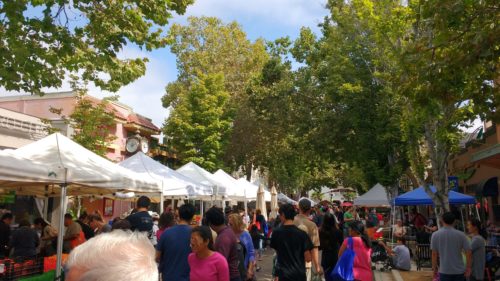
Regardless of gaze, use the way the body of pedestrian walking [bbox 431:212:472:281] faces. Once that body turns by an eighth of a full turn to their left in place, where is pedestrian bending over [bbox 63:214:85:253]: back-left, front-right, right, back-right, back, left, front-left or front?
front-left

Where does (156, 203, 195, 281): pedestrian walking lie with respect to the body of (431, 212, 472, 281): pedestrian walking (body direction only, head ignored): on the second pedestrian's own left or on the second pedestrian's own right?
on the second pedestrian's own left

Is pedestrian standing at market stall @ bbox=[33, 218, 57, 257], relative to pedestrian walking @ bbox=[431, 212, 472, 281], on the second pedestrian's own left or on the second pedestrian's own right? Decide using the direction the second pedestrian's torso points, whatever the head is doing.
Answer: on the second pedestrian's own left

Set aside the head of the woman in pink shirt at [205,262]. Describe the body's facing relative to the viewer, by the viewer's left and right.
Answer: facing the viewer and to the left of the viewer

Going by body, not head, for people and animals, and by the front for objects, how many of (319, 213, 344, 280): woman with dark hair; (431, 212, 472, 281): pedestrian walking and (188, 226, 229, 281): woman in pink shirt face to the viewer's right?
0

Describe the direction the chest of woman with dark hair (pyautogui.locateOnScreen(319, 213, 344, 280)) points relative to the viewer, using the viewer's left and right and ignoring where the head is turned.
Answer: facing away from the viewer

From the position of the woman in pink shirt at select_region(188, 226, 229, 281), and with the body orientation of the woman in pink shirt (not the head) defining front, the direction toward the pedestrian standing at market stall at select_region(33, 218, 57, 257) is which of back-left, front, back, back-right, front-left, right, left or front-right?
right

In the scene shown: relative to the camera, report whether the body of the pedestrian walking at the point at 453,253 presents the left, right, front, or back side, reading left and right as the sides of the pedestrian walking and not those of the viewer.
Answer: back

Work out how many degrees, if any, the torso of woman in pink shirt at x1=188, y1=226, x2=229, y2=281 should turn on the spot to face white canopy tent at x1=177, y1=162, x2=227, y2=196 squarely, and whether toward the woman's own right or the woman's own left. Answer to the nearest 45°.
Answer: approximately 135° to the woman's own right

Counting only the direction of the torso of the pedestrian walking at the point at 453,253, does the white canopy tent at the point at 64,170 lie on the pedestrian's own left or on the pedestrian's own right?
on the pedestrian's own left

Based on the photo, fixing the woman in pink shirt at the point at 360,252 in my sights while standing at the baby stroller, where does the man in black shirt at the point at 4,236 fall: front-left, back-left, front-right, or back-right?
front-right

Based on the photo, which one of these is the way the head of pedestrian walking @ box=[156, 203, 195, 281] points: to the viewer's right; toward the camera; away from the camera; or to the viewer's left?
away from the camera
